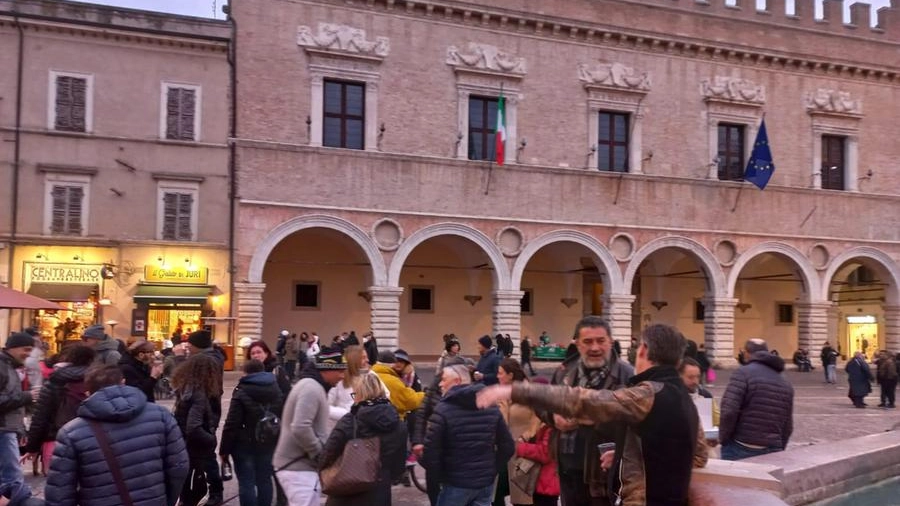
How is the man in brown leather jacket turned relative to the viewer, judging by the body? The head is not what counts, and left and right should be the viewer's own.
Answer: facing away from the viewer and to the left of the viewer

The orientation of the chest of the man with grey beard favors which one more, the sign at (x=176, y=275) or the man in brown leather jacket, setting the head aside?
the man in brown leather jacket

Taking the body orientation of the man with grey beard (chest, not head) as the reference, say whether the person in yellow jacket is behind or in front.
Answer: behind

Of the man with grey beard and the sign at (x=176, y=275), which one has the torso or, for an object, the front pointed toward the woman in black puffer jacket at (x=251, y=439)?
the sign

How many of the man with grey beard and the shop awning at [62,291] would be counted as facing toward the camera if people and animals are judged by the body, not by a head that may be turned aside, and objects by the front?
2

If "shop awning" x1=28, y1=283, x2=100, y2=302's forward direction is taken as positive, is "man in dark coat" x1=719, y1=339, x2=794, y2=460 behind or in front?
in front

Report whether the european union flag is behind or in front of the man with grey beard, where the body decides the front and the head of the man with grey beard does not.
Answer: behind

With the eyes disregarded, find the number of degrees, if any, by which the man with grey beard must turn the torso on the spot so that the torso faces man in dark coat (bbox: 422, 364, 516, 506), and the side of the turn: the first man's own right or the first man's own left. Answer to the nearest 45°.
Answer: approximately 135° to the first man's own right

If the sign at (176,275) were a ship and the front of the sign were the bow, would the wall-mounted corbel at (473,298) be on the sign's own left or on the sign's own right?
on the sign's own left

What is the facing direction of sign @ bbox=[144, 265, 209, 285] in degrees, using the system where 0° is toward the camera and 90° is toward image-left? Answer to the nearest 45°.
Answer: approximately 0°

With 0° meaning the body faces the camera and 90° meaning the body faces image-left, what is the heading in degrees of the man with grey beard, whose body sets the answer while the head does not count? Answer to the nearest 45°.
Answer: approximately 0°
